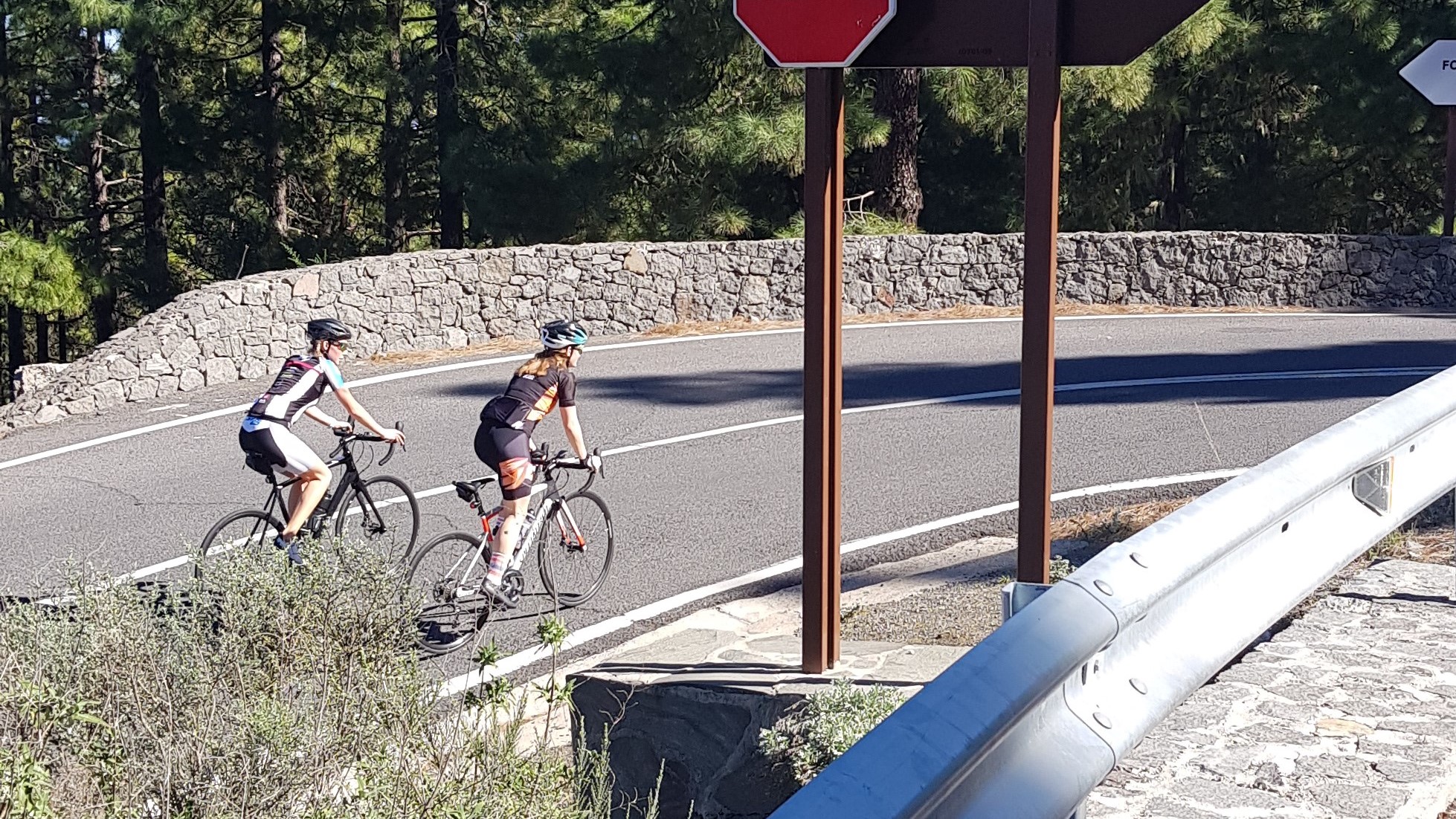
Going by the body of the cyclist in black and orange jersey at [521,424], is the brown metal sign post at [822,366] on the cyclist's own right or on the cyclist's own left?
on the cyclist's own right

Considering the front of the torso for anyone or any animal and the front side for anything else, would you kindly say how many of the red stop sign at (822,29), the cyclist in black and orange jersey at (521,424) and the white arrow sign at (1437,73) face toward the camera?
2

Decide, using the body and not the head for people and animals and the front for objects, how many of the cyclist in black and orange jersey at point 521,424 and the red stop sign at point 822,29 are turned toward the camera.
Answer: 1

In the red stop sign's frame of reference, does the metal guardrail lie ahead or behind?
ahead

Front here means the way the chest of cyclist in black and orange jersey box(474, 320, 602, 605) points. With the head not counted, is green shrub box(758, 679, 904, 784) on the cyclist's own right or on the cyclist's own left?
on the cyclist's own right

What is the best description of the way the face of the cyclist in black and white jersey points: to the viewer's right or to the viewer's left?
to the viewer's right

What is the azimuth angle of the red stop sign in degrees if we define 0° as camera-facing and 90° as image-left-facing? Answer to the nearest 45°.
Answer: approximately 0°

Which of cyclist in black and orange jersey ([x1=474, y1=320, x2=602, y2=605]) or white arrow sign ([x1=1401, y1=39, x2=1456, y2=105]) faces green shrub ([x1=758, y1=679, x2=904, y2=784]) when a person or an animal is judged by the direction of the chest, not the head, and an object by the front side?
the white arrow sign

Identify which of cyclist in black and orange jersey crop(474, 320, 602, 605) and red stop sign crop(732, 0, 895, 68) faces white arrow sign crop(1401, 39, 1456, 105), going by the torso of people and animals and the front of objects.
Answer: the cyclist in black and orange jersey

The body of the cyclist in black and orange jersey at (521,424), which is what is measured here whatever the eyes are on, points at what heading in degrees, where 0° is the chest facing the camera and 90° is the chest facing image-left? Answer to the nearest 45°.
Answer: approximately 225°
